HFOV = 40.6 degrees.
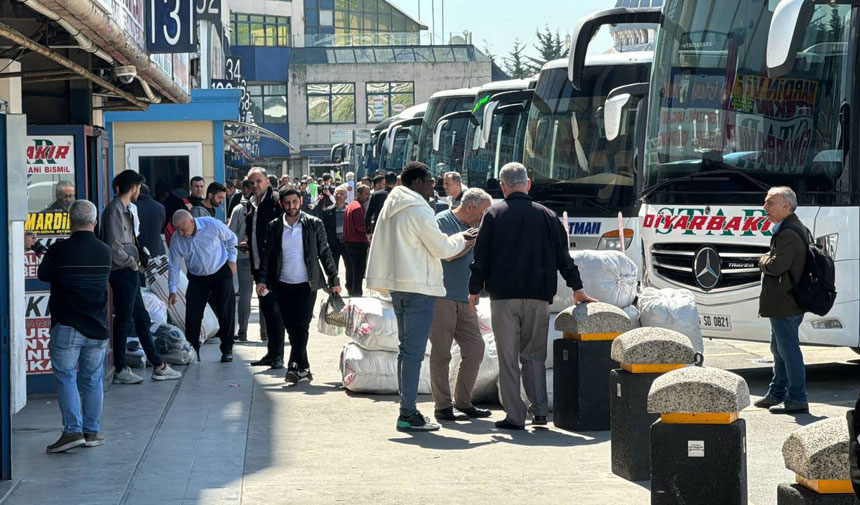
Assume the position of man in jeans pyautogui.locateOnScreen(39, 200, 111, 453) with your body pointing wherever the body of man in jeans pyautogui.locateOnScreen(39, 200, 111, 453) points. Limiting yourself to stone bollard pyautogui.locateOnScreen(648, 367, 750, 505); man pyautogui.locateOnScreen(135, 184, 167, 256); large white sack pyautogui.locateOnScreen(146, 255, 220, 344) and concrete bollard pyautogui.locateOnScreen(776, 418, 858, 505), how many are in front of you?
2

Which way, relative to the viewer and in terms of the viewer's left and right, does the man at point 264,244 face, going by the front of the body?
facing the viewer and to the left of the viewer

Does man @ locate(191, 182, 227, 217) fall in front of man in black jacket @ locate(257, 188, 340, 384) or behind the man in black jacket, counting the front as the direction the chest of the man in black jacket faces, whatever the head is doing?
behind

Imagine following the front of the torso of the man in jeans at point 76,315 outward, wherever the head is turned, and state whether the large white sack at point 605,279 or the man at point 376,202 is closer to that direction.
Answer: the man

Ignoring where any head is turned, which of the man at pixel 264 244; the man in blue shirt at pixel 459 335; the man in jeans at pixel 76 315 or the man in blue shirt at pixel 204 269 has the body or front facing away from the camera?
the man in jeans

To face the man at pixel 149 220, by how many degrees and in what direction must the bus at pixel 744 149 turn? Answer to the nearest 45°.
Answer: approximately 45° to its right

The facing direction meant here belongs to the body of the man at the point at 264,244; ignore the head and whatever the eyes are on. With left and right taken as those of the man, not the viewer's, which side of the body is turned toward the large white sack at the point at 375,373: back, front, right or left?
left

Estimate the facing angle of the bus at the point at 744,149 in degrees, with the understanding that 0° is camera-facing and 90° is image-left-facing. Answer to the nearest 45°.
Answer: approximately 45°

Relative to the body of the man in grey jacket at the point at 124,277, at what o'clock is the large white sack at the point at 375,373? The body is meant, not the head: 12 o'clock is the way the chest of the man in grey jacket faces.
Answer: The large white sack is roughly at 1 o'clock from the man in grey jacket.

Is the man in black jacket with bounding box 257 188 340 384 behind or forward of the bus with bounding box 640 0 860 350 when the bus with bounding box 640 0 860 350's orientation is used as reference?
forward

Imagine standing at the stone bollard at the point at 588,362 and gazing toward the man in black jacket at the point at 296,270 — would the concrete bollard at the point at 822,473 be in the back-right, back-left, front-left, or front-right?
back-left

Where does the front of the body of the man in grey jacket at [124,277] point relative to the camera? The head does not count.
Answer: to the viewer's right

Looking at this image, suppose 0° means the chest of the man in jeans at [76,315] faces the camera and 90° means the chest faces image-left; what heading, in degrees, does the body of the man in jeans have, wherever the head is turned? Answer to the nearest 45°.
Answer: approximately 180°

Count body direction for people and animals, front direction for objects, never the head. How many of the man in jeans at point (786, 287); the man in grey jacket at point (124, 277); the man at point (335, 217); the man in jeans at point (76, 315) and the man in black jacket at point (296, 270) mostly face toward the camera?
2

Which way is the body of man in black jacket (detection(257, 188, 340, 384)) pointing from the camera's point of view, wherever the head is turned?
toward the camera

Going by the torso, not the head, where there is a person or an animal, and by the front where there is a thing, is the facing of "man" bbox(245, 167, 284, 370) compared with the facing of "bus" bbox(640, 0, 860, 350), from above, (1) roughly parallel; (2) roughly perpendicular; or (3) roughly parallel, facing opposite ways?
roughly parallel

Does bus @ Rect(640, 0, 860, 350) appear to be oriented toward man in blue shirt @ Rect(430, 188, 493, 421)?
yes

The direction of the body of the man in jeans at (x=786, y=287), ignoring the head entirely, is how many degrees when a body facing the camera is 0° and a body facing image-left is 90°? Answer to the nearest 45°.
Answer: approximately 90°

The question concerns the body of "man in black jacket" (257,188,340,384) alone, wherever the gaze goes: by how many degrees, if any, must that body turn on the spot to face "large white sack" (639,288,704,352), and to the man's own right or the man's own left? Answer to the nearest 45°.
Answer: approximately 45° to the man's own left

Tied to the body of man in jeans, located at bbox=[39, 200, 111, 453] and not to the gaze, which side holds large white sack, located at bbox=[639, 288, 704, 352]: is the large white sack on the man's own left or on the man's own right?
on the man's own right
